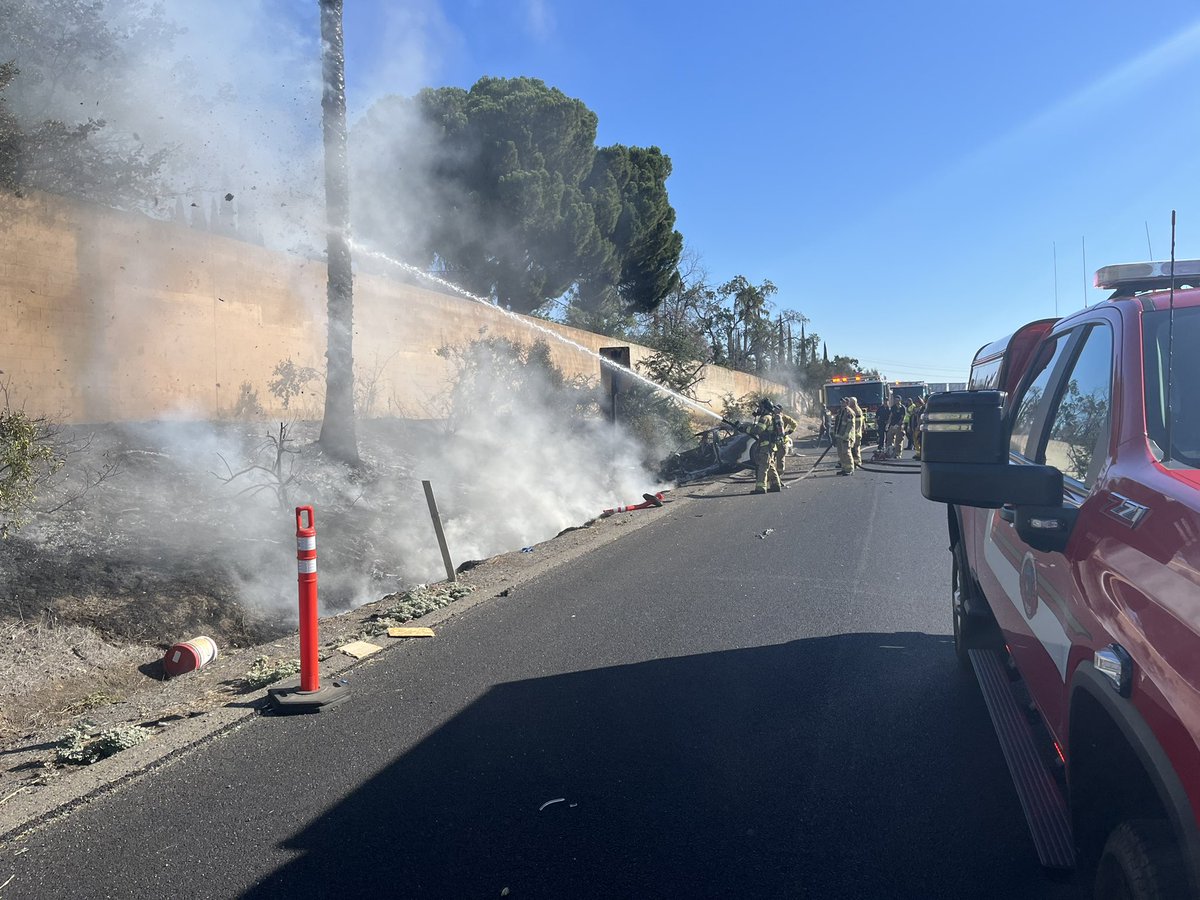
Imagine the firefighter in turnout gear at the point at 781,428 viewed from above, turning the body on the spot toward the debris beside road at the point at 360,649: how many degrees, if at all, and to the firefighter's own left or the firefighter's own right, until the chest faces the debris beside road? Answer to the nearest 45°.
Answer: approximately 90° to the firefighter's own left

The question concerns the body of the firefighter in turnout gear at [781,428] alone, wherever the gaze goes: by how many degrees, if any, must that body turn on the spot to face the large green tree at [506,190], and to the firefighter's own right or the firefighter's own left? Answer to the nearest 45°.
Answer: approximately 45° to the firefighter's own right

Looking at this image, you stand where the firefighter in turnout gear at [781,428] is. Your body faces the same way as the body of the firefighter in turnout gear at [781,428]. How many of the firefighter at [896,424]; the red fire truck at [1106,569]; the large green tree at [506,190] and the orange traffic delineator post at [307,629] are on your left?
2

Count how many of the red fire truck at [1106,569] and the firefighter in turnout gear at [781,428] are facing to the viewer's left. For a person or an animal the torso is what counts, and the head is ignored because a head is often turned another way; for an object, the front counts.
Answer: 1

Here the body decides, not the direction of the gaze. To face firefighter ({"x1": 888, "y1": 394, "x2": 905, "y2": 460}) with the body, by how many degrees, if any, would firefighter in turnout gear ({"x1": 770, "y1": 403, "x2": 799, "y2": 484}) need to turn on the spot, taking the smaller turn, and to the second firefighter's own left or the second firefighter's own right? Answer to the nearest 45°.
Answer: approximately 90° to the second firefighter's own right

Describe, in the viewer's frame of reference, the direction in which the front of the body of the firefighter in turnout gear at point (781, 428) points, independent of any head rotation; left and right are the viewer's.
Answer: facing to the left of the viewer

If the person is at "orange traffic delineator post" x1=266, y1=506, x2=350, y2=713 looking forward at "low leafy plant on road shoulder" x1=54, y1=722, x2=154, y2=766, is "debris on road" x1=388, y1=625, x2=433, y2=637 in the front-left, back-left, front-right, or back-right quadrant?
back-right

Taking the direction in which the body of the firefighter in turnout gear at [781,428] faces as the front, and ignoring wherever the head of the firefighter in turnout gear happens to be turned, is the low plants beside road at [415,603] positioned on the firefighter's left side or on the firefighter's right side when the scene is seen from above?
on the firefighter's left side
